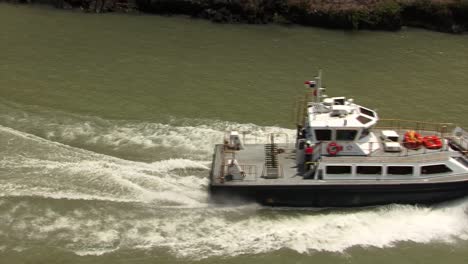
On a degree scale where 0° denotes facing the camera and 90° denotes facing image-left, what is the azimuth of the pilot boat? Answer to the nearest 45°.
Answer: approximately 270°

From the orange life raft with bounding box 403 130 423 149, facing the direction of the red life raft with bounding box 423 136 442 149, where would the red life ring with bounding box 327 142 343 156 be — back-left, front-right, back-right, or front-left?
back-right
